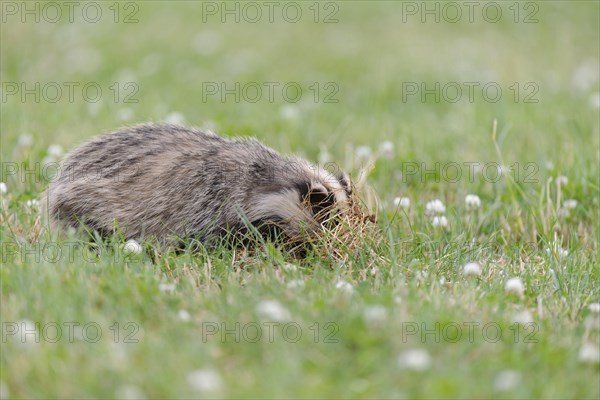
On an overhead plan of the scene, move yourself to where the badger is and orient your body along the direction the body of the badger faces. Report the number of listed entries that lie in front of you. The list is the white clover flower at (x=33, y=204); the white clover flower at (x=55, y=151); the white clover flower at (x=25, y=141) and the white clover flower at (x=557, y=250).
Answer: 1

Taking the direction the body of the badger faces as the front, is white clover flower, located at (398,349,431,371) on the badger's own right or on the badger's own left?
on the badger's own right

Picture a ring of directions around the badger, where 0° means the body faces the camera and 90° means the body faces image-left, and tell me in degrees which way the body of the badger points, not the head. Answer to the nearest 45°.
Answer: approximately 270°

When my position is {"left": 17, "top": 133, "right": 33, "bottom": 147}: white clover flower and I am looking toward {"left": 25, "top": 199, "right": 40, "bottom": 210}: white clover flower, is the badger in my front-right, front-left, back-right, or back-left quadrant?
front-left

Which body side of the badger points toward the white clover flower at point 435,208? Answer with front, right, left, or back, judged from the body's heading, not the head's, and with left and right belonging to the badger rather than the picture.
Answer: front

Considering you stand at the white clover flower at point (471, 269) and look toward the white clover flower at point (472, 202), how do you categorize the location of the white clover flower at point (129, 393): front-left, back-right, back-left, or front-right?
back-left

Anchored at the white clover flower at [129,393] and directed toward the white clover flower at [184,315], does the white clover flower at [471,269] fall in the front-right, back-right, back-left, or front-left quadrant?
front-right

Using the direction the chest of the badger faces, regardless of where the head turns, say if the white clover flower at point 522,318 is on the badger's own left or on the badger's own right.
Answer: on the badger's own right

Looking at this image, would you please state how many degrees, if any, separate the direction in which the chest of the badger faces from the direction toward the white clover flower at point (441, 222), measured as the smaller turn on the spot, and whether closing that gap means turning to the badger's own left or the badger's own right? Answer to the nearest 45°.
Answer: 0° — it already faces it

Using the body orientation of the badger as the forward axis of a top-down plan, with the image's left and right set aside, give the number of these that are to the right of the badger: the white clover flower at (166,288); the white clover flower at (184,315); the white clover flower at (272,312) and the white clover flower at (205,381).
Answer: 4

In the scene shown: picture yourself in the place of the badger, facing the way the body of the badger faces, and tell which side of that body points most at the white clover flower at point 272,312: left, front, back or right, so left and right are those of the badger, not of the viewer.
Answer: right

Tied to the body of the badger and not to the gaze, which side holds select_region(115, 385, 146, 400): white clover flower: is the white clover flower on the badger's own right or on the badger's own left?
on the badger's own right

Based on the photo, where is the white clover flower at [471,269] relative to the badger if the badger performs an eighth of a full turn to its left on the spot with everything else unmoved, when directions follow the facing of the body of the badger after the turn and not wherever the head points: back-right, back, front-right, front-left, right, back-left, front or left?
right

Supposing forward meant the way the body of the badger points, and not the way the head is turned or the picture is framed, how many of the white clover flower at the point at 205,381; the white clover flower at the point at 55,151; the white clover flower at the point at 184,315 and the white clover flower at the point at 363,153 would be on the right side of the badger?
2

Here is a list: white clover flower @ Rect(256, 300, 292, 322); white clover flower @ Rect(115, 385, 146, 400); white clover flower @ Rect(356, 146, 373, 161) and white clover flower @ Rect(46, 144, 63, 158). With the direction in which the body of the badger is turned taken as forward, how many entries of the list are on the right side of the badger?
2

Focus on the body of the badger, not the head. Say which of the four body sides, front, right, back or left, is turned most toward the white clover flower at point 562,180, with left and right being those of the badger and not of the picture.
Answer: front

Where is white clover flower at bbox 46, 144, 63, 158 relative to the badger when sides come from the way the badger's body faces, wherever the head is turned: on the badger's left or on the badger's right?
on the badger's left

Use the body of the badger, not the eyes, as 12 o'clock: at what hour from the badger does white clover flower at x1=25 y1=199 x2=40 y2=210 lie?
The white clover flower is roughly at 7 o'clock from the badger.

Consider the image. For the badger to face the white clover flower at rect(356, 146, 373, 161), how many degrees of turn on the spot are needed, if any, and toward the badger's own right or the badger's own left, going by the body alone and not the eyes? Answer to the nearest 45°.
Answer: approximately 45° to the badger's own left

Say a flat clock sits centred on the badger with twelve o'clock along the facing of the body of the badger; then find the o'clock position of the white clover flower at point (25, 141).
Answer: The white clover flower is roughly at 8 o'clock from the badger.

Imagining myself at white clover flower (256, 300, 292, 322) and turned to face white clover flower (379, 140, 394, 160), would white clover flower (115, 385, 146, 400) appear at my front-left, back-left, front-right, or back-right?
back-left

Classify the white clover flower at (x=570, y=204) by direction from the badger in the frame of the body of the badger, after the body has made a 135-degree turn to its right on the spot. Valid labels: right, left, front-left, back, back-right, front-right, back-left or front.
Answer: back-left
